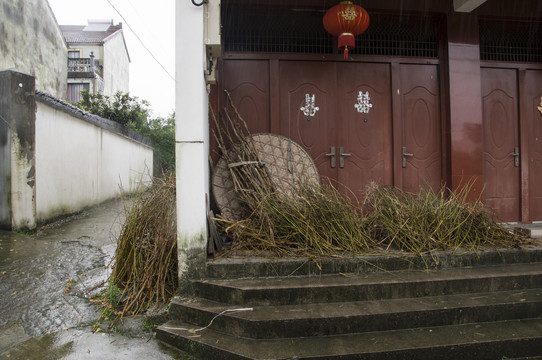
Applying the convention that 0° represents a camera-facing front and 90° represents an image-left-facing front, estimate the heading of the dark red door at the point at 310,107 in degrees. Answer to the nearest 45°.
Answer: approximately 0°

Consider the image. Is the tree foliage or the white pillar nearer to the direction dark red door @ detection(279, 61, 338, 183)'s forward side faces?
the white pillar

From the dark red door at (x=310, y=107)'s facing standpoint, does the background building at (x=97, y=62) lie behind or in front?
behind

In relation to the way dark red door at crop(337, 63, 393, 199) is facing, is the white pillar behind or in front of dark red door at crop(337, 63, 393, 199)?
in front

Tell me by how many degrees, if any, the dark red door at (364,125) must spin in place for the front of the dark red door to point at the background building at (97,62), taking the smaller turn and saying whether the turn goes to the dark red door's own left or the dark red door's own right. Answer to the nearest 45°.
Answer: approximately 135° to the dark red door's own right

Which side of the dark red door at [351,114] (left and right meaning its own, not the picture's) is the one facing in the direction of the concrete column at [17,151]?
right

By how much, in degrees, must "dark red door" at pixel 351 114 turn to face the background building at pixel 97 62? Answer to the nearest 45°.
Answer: approximately 135° to its right

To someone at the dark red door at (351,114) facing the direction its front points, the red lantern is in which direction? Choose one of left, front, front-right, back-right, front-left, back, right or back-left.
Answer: front

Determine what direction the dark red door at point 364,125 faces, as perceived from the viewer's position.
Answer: facing the viewer

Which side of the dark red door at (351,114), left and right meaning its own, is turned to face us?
front

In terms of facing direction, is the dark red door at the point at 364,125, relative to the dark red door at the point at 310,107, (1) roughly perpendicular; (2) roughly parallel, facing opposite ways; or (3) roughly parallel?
roughly parallel

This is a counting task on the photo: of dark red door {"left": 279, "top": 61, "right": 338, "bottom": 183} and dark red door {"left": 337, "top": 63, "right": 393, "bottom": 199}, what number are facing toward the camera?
2
